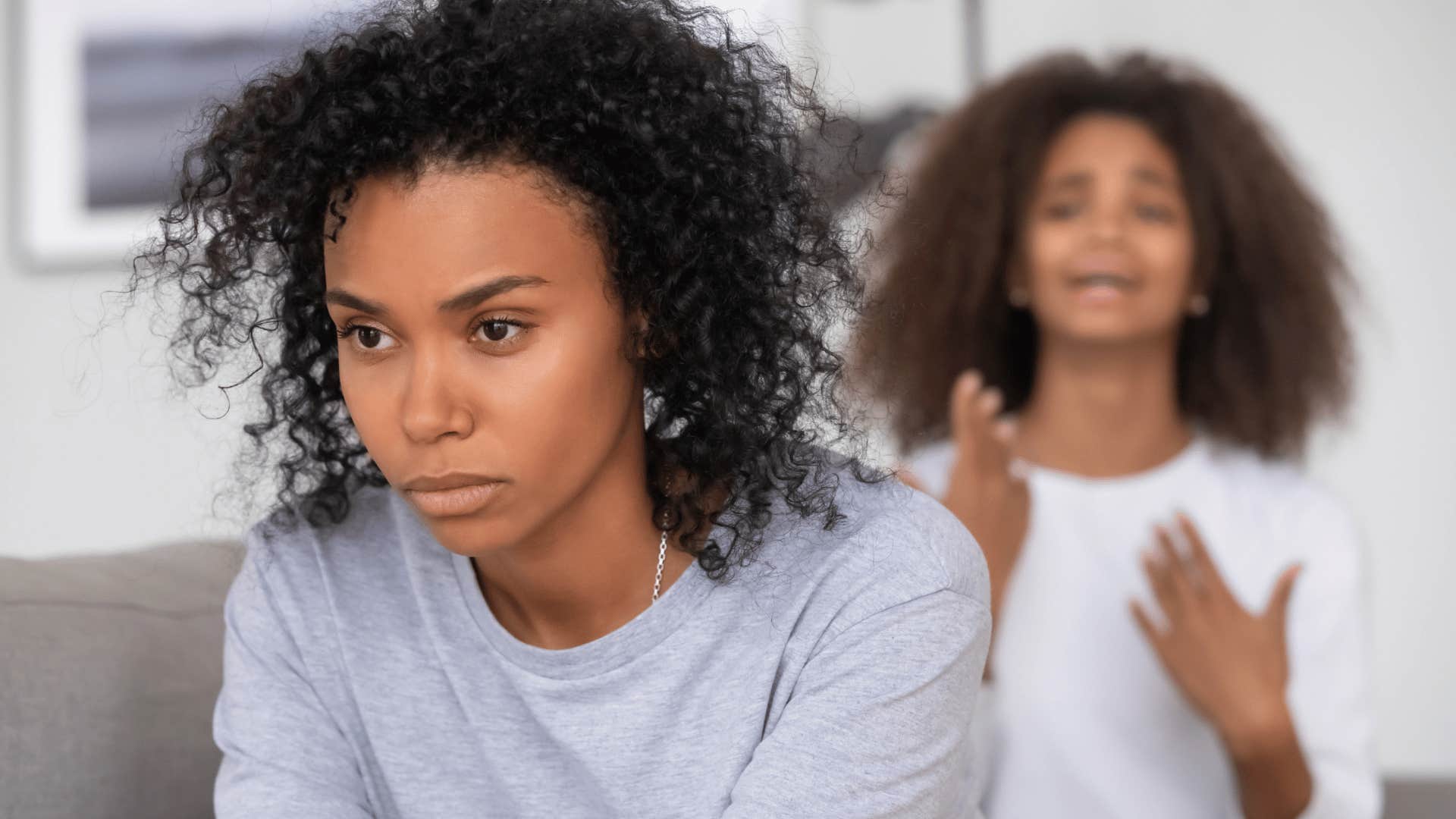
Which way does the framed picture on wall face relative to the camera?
toward the camera

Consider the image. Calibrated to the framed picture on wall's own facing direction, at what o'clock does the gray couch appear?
The gray couch is roughly at 12 o'clock from the framed picture on wall.

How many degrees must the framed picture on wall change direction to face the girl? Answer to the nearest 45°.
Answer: approximately 45° to its left

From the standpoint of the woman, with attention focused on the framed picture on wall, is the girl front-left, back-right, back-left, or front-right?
front-right

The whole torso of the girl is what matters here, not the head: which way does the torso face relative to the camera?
toward the camera

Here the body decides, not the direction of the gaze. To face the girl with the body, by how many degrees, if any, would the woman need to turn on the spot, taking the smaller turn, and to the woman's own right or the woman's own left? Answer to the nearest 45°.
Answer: approximately 180°

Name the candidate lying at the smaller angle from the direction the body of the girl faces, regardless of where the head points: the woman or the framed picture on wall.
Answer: the woman

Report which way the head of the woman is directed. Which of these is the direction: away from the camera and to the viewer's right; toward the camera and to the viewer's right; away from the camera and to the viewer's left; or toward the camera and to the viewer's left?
toward the camera and to the viewer's left

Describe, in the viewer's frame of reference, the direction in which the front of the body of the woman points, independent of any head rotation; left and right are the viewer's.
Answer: facing the viewer and to the left of the viewer

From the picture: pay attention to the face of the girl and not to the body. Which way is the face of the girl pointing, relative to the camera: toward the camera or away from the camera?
toward the camera

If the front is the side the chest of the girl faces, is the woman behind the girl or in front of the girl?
in front

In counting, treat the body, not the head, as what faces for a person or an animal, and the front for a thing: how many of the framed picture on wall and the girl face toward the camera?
2
